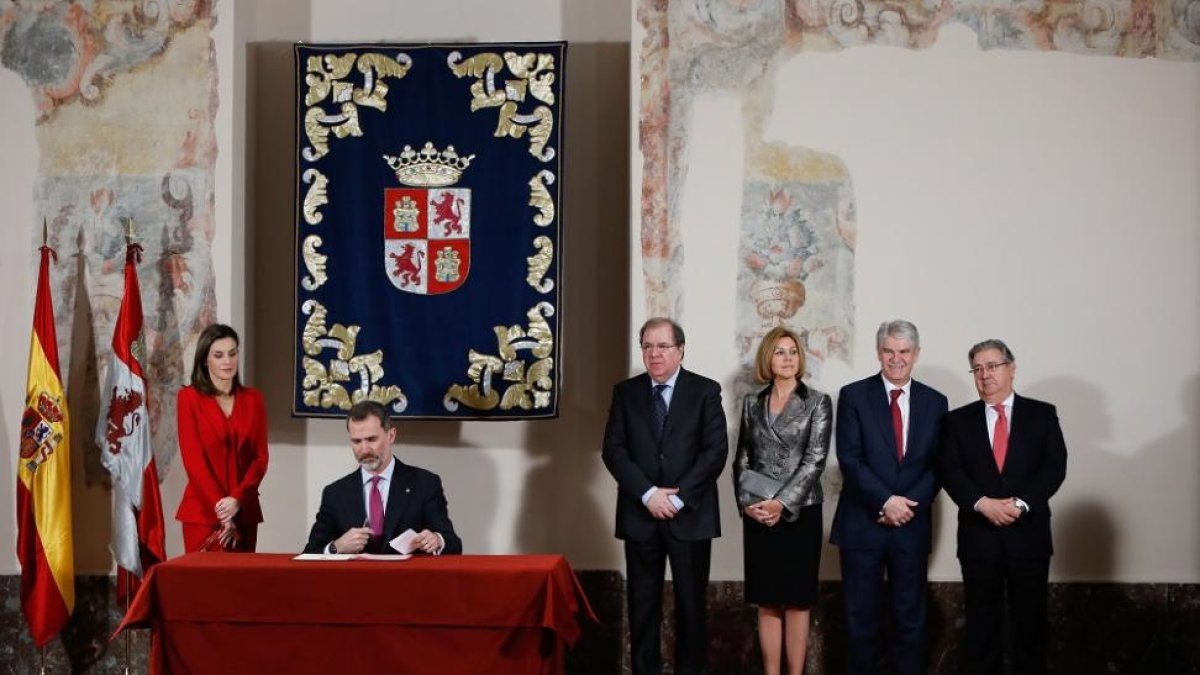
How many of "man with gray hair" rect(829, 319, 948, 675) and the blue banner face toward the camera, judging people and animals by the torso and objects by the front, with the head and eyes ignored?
2

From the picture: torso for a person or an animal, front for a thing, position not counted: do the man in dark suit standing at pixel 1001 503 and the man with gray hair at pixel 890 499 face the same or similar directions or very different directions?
same or similar directions

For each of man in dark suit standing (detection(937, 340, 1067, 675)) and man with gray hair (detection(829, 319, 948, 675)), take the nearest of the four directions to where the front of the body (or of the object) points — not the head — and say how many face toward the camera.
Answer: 2

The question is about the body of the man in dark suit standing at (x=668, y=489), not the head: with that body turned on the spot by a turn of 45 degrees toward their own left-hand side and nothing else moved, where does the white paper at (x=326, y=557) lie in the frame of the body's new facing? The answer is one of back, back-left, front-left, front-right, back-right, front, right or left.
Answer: right

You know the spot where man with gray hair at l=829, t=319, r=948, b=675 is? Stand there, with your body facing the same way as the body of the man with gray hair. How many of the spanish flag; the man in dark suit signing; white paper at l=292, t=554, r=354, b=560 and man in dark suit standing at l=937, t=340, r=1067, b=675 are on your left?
1

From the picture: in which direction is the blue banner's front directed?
toward the camera

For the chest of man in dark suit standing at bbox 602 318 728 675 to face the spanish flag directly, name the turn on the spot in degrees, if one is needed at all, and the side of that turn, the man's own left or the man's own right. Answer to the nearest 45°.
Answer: approximately 90° to the man's own right

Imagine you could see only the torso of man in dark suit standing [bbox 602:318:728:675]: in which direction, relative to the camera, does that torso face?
toward the camera

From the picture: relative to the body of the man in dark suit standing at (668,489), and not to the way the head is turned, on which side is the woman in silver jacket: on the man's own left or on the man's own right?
on the man's own left

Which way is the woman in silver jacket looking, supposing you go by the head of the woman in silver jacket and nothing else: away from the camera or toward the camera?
toward the camera

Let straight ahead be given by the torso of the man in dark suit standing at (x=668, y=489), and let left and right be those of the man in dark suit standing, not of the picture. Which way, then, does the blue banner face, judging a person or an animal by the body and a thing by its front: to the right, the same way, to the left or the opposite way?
the same way

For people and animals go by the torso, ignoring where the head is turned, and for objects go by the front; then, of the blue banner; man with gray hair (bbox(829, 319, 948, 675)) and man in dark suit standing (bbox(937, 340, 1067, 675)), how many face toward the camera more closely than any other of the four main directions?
3

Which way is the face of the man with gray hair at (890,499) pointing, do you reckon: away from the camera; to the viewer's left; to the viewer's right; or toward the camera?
toward the camera

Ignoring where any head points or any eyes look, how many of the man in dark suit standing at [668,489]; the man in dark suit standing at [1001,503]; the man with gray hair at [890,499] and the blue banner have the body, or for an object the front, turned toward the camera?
4

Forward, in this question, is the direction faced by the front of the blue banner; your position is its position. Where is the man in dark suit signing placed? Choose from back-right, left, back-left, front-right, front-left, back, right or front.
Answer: front

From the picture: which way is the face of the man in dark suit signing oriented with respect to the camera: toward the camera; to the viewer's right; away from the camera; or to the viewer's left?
toward the camera

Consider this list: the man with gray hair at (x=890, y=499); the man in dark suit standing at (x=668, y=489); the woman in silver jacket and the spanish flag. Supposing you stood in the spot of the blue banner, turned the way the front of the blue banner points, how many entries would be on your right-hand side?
1

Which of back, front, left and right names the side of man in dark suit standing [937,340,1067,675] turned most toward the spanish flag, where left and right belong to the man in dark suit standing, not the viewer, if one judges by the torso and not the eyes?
right
